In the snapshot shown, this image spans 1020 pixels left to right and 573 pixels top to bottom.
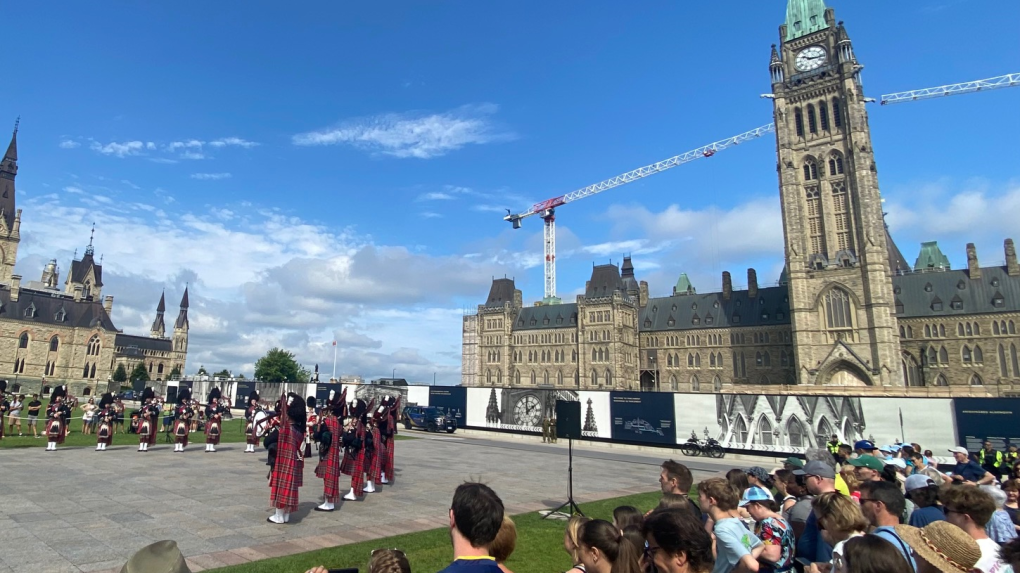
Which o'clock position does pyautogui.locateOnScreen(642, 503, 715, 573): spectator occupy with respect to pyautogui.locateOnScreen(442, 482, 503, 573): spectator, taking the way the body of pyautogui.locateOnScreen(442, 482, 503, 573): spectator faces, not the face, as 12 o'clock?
pyautogui.locateOnScreen(642, 503, 715, 573): spectator is roughly at 3 o'clock from pyautogui.locateOnScreen(442, 482, 503, 573): spectator.

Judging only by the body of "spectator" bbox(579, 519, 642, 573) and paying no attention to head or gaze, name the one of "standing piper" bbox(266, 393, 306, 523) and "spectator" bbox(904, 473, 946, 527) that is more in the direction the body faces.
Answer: the standing piper

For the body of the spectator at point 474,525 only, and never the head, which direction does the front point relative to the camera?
away from the camera

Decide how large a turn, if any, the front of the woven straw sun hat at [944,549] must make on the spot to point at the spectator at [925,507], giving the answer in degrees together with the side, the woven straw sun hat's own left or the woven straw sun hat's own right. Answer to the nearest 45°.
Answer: approximately 90° to the woven straw sun hat's own right

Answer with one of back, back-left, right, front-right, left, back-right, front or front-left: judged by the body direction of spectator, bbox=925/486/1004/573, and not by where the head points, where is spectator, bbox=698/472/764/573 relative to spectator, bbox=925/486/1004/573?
front-left

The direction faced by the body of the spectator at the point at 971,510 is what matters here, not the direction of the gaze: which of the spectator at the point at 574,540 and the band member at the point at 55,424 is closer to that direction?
the band member

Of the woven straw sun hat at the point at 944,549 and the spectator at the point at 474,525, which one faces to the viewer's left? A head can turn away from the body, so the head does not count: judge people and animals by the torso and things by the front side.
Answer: the woven straw sun hat at the point at 944,549

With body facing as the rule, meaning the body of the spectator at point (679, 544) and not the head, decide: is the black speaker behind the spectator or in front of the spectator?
in front

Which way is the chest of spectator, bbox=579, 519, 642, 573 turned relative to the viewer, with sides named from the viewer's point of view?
facing away from the viewer and to the left of the viewer

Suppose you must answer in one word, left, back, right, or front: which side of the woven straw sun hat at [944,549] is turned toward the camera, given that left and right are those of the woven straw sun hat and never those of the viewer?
left

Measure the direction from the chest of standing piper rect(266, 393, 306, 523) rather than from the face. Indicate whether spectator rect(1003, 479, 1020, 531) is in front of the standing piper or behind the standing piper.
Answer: behind

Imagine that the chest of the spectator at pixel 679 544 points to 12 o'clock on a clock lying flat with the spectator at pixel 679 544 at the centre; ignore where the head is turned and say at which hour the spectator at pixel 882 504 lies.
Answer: the spectator at pixel 882 504 is roughly at 3 o'clock from the spectator at pixel 679 544.

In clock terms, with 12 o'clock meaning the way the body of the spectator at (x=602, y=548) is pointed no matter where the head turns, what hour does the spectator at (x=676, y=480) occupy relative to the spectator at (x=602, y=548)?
the spectator at (x=676, y=480) is roughly at 2 o'clock from the spectator at (x=602, y=548).

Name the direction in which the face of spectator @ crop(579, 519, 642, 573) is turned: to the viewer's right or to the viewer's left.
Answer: to the viewer's left

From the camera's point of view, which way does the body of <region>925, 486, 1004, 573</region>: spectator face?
to the viewer's left

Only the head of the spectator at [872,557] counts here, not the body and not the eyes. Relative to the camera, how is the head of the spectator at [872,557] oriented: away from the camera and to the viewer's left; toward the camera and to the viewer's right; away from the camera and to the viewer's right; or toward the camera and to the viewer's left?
away from the camera and to the viewer's left

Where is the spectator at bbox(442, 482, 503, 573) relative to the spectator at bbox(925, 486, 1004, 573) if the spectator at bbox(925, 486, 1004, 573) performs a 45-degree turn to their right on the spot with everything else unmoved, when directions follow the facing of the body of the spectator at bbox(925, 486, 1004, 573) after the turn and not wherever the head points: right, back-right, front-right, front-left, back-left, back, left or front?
left

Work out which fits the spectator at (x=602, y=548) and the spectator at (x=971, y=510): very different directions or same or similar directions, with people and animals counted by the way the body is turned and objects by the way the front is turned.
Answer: same or similar directions
